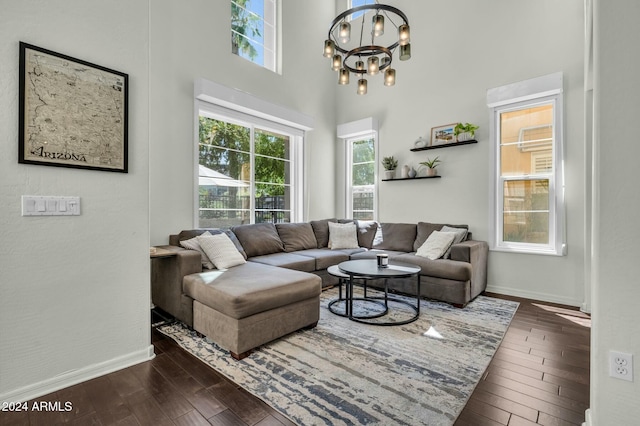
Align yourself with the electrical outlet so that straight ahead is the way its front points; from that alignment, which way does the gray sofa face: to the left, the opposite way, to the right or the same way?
to the left

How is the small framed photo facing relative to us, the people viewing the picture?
facing the viewer and to the left of the viewer

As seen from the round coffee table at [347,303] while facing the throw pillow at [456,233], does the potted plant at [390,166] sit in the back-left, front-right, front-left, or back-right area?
front-left

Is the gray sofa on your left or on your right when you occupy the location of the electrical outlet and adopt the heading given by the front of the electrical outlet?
on your right

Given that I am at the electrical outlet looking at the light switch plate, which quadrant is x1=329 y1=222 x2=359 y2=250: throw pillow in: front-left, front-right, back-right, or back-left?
front-right

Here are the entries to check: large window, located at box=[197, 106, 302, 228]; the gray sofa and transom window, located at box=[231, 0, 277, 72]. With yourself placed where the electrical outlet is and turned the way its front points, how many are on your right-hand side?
3

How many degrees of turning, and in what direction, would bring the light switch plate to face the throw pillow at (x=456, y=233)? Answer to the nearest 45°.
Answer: approximately 90° to its left

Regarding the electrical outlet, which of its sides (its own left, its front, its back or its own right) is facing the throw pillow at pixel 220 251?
right

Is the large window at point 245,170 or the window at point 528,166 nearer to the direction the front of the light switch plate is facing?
the window

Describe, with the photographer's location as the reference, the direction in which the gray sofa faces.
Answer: facing the viewer and to the right of the viewer

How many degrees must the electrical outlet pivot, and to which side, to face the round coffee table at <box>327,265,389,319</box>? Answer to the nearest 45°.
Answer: approximately 90° to its right

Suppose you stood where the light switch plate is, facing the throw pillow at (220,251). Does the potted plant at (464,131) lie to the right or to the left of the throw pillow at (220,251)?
right
